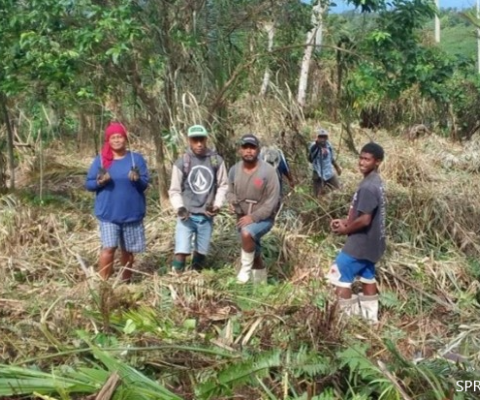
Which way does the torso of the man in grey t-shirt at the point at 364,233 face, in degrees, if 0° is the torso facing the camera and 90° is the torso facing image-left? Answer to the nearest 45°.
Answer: approximately 90°

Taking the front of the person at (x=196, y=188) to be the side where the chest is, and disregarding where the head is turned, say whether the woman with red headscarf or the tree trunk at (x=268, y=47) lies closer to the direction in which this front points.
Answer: the woman with red headscarf

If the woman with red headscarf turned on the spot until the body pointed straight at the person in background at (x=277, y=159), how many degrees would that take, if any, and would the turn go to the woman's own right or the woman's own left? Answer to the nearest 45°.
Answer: approximately 135° to the woman's own left

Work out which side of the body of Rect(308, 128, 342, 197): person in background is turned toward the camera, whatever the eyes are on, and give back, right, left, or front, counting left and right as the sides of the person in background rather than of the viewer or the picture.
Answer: front

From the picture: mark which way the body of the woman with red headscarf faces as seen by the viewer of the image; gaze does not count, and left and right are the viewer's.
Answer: facing the viewer

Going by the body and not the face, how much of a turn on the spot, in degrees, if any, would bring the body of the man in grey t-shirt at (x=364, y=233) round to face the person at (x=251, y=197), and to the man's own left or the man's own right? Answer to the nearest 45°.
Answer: approximately 45° to the man's own right

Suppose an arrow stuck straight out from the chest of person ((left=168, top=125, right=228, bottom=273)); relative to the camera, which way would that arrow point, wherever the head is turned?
toward the camera

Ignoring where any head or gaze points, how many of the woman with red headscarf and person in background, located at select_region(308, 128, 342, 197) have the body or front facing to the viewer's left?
0
